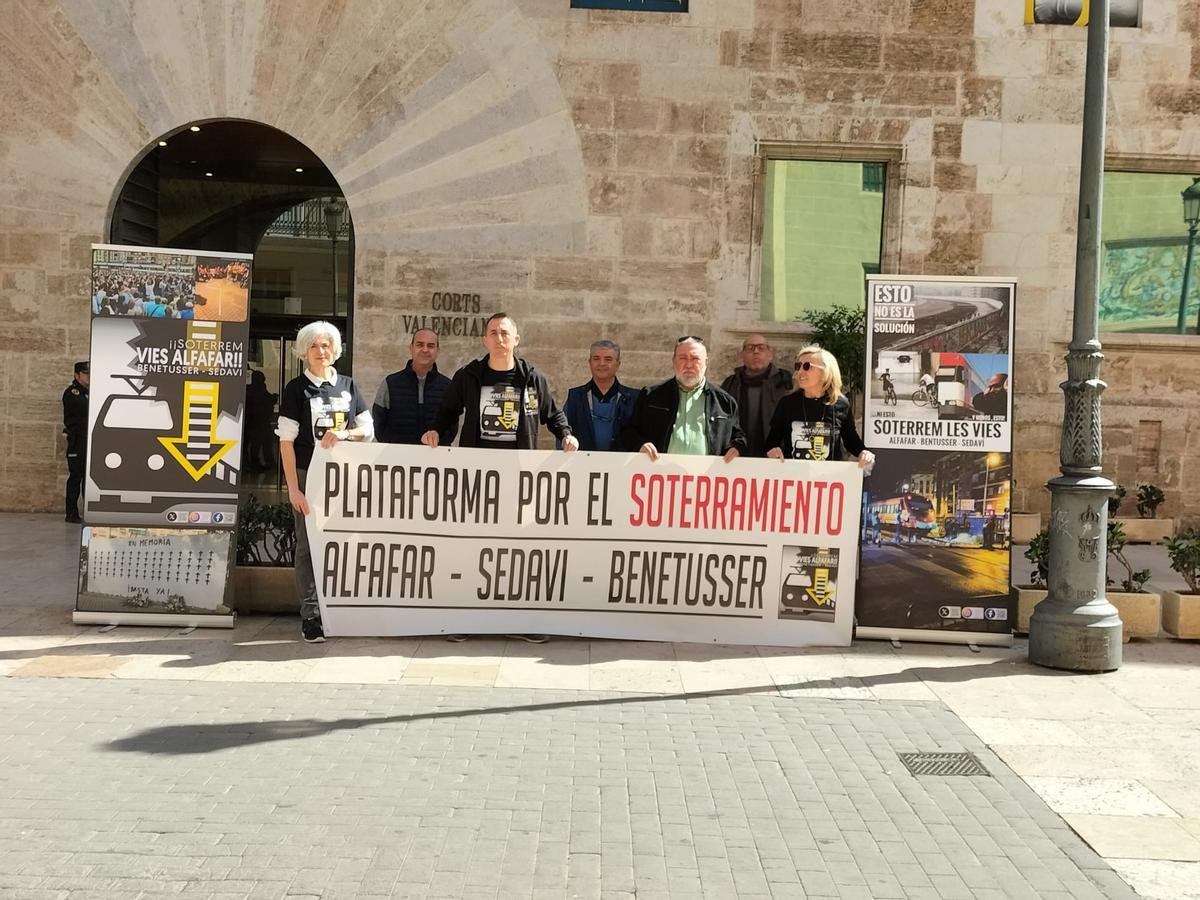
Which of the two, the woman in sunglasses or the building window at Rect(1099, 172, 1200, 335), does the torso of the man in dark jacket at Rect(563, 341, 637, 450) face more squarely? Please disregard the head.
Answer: the woman in sunglasses

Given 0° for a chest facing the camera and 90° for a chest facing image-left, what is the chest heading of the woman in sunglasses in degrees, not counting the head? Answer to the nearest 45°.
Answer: approximately 0°

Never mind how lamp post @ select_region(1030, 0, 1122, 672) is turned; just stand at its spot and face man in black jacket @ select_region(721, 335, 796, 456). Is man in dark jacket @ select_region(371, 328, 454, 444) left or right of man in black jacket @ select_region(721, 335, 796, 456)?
left

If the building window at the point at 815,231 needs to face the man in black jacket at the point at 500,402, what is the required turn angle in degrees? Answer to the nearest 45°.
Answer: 0° — it already faces them

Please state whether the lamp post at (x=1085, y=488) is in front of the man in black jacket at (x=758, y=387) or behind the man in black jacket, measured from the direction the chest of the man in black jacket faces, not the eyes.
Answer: in front

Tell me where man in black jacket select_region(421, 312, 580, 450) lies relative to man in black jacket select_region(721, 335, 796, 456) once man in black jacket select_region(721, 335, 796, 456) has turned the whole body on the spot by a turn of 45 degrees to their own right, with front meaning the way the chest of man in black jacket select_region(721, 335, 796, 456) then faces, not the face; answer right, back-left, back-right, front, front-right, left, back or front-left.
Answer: front

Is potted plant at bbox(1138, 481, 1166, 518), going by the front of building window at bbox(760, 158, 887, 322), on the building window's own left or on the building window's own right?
on the building window's own left

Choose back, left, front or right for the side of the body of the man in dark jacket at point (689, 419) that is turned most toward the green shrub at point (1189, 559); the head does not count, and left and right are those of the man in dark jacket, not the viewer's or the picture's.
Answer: left

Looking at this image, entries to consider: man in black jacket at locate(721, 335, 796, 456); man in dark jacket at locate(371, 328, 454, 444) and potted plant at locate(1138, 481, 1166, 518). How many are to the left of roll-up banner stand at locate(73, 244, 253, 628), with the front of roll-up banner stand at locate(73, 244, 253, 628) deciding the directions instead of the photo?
3
